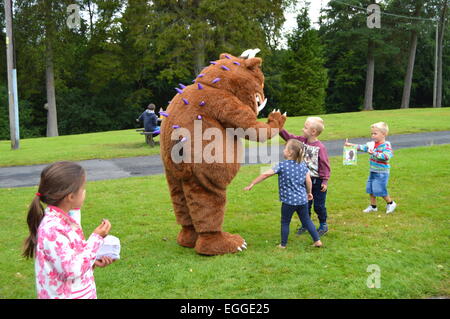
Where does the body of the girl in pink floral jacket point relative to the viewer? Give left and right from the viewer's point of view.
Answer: facing to the right of the viewer

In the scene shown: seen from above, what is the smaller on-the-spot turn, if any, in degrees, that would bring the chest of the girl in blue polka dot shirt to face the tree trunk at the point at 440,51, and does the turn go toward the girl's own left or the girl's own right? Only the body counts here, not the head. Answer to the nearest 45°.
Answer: approximately 45° to the girl's own right

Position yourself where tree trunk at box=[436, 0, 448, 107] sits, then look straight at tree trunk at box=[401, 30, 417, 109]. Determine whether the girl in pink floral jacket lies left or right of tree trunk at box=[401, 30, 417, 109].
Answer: left

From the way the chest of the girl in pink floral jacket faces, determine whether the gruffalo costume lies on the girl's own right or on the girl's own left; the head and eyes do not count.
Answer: on the girl's own left

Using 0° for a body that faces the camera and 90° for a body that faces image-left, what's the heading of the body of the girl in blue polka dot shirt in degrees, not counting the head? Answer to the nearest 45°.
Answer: approximately 135°

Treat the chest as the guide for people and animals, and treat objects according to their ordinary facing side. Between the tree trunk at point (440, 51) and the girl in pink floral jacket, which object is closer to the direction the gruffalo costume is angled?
the tree trunk

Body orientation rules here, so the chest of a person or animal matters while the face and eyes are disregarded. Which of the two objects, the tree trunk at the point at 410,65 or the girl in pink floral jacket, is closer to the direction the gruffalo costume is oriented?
the tree trunk

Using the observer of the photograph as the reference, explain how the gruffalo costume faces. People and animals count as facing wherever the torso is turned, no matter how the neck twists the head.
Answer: facing away from the viewer and to the right of the viewer

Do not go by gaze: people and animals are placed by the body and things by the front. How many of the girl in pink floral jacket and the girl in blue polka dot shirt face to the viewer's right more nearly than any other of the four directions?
1

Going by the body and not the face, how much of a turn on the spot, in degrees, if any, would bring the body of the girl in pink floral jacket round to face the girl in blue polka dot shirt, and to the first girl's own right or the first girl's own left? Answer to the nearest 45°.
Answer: approximately 45° to the first girl's own left

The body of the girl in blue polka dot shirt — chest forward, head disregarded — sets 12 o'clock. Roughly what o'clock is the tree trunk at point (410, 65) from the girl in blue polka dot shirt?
The tree trunk is roughly at 2 o'clock from the girl in blue polka dot shirt.

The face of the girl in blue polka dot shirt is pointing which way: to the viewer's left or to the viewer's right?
to the viewer's left

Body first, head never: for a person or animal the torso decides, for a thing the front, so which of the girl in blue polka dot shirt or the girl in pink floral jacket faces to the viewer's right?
the girl in pink floral jacket

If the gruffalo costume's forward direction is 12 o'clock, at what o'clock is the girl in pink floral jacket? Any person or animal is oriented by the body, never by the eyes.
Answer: The girl in pink floral jacket is roughly at 5 o'clock from the gruffalo costume.
